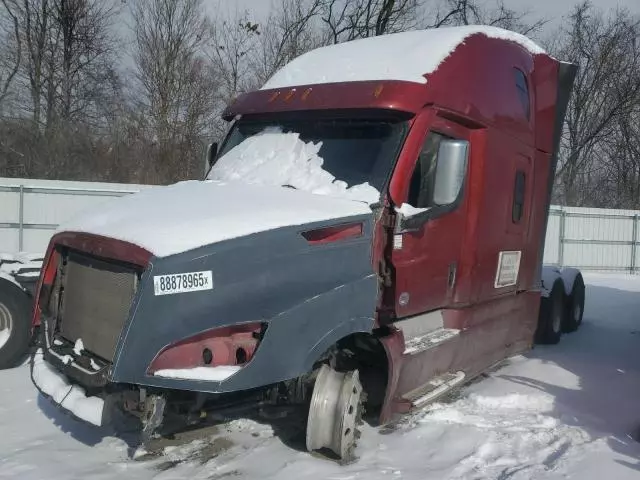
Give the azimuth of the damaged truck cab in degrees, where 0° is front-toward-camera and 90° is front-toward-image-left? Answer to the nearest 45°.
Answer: approximately 45°

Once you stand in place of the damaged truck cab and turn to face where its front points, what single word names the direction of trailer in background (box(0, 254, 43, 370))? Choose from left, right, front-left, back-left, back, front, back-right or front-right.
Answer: right
